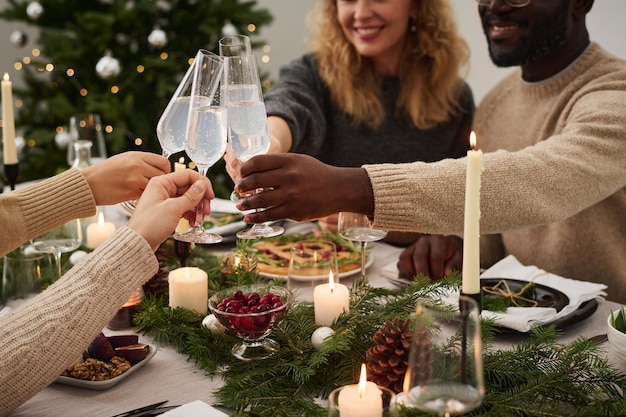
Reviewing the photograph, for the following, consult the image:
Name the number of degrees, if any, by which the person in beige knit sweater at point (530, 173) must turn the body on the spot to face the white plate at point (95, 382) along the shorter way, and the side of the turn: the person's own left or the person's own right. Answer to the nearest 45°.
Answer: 0° — they already face it

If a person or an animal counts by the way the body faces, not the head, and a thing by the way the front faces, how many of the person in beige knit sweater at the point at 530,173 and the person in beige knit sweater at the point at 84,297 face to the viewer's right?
1

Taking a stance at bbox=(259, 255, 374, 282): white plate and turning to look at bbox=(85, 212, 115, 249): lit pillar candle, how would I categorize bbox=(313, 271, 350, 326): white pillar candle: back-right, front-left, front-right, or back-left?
back-left

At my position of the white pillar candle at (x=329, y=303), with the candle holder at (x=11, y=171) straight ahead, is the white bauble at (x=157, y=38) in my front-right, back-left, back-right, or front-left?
front-right

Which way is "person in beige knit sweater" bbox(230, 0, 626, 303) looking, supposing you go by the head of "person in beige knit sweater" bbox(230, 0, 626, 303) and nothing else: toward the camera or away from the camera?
toward the camera

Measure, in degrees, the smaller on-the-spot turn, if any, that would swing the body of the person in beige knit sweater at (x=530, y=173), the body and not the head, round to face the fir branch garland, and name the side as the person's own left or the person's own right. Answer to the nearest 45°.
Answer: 0° — they already face it

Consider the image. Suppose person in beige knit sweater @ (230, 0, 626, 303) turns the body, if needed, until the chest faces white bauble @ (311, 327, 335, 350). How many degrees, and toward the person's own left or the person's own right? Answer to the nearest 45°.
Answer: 0° — they already face it

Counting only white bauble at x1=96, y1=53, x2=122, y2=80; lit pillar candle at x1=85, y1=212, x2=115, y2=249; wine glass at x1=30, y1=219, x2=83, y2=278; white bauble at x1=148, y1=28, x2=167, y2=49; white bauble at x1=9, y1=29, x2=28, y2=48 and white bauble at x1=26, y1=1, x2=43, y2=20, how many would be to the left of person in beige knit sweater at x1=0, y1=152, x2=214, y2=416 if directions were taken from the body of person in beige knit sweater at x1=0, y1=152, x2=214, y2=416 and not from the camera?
6

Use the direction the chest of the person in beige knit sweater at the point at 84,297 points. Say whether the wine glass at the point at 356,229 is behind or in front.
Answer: in front

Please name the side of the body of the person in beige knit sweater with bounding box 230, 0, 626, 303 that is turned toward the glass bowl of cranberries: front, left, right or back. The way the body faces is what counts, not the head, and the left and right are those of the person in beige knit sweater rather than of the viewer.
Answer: front

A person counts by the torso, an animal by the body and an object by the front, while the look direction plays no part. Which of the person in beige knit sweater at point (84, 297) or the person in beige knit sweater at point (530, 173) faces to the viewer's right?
the person in beige knit sweater at point (84, 297)

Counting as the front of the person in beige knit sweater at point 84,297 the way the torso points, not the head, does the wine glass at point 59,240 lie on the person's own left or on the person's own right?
on the person's own left

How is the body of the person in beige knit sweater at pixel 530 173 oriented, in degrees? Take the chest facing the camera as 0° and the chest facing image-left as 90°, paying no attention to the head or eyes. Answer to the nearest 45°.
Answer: approximately 45°
